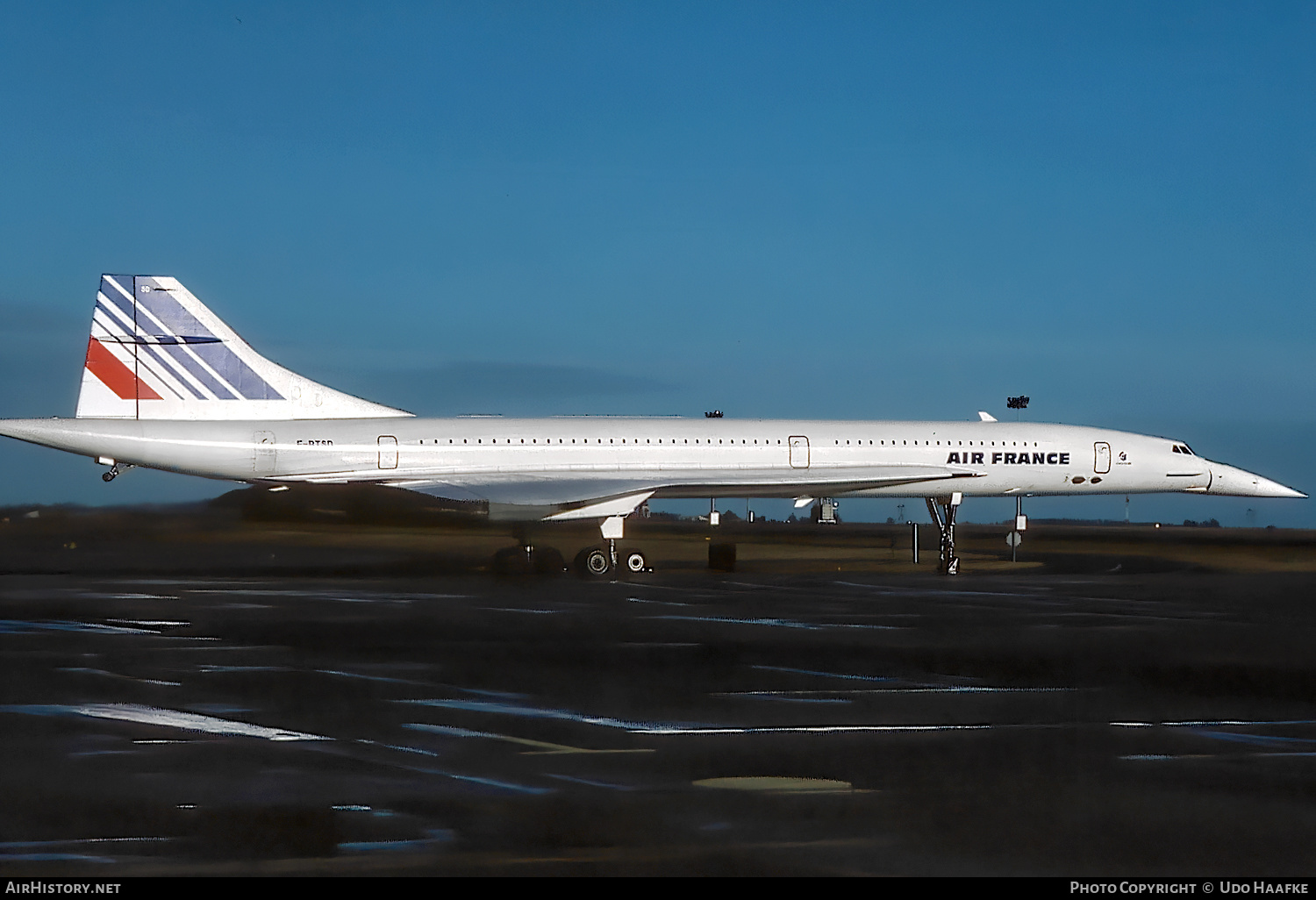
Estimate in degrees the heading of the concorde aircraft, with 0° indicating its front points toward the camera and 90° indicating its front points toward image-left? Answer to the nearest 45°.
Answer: approximately 270°
